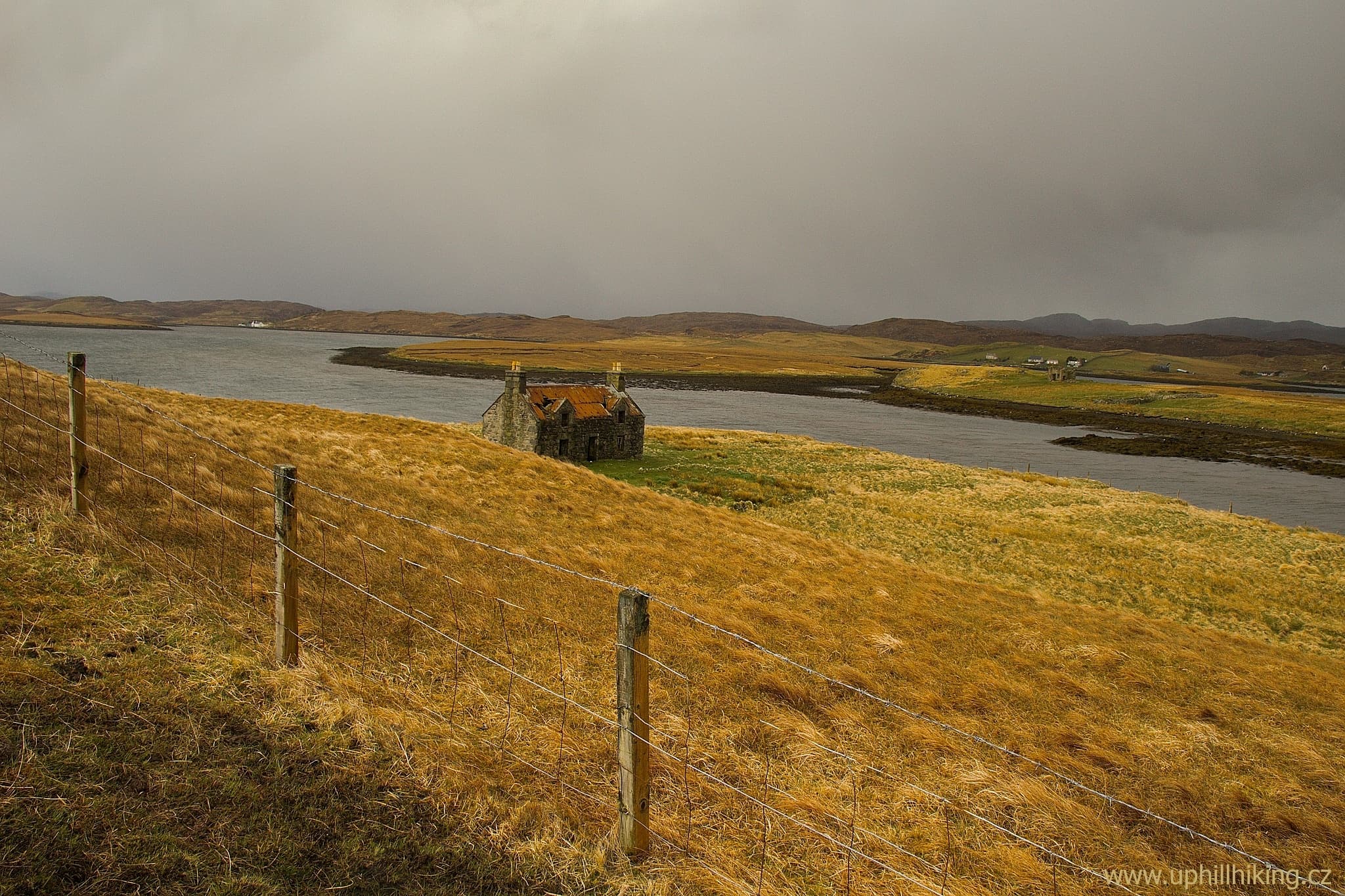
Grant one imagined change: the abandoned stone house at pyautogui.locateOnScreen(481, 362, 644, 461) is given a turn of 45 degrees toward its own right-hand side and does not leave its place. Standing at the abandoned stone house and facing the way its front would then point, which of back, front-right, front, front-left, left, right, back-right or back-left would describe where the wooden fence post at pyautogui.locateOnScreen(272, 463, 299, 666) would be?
front

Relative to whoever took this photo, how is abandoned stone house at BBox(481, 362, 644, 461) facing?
facing the viewer and to the right of the viewer

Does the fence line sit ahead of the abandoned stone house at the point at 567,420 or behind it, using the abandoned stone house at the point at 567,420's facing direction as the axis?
ahead

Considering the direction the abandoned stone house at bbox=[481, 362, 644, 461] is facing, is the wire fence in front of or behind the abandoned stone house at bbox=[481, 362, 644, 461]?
in front

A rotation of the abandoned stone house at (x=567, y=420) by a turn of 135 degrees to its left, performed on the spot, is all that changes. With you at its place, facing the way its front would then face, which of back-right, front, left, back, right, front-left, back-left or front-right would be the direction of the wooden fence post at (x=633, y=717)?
back

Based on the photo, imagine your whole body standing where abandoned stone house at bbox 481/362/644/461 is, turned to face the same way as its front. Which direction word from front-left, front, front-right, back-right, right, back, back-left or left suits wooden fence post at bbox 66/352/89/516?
front-right
